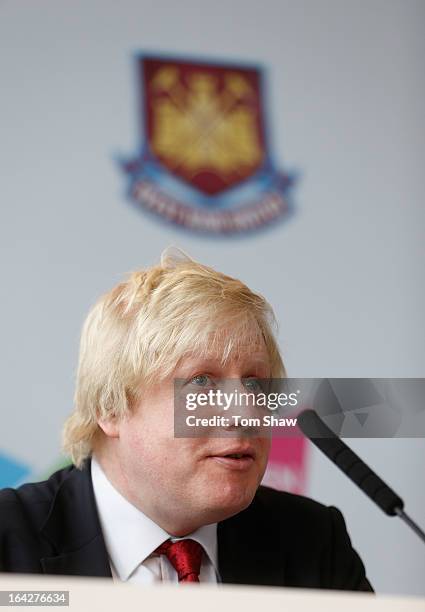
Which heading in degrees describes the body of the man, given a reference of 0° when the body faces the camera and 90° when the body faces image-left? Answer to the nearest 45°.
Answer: approximately 315°

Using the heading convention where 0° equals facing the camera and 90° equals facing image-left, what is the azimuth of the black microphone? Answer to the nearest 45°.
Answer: approximately 90°
